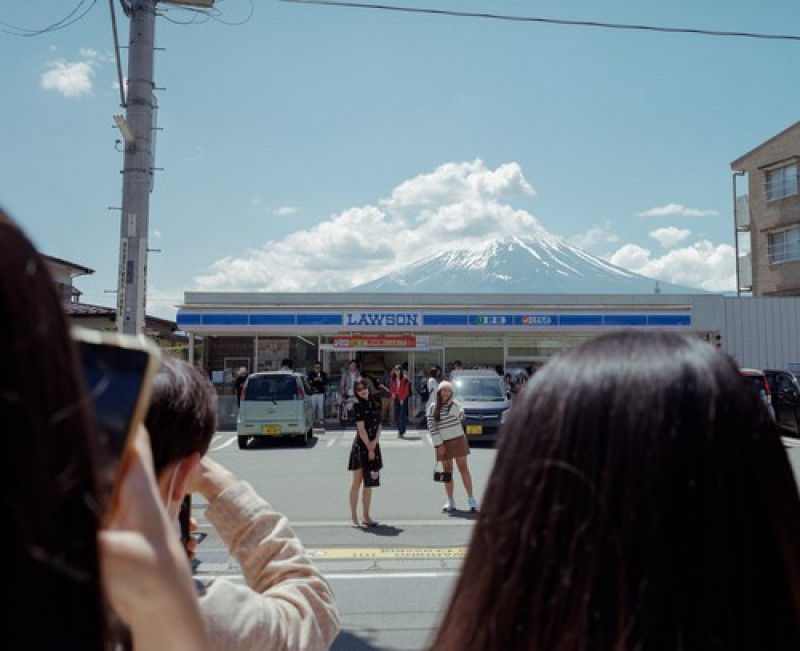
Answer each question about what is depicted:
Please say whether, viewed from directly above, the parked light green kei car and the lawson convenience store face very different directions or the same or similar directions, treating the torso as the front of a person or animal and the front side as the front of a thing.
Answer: very different directions

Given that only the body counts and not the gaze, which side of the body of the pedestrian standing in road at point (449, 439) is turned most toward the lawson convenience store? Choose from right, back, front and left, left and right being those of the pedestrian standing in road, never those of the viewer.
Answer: back

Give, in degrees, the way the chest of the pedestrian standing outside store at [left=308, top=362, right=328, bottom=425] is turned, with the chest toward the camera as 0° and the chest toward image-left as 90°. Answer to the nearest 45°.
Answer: approximately 0°

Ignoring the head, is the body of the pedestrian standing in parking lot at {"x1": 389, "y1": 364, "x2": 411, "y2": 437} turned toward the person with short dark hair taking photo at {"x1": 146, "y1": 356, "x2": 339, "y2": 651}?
yes

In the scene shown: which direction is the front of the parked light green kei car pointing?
away from the camera

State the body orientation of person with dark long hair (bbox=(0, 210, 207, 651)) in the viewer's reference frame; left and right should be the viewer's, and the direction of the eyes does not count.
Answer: facing away from the viewer

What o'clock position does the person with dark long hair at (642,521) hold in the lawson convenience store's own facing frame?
The person with dark long hair is roughly at 12 o'clock from the lawson convenience store.

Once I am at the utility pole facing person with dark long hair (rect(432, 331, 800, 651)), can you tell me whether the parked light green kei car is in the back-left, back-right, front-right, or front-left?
back-left

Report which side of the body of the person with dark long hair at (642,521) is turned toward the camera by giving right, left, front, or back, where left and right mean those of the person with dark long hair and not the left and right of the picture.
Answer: back

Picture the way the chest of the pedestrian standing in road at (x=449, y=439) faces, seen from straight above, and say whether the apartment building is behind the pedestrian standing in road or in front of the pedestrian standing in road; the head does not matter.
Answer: behind

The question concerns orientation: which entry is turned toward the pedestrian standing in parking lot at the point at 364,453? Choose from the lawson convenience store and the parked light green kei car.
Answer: the lawson convenience store

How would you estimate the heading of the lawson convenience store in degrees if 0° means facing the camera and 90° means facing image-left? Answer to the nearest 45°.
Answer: approximately 0°
